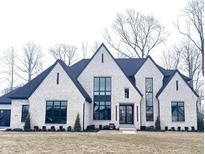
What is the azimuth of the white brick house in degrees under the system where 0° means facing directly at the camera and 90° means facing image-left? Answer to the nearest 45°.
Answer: approximately 0°
